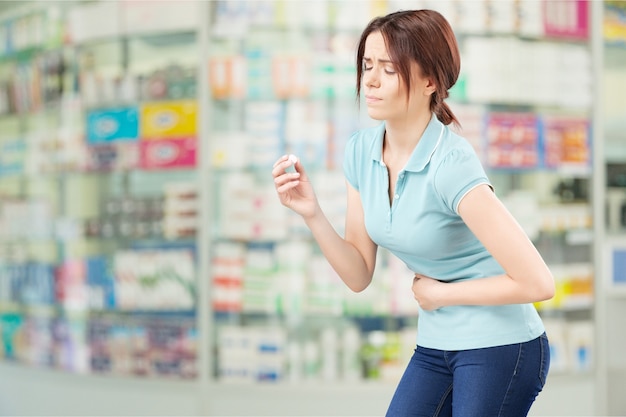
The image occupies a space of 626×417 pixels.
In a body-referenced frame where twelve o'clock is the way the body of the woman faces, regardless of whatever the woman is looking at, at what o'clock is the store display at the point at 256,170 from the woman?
The store display is roughly at 4 o'clock from the woman.

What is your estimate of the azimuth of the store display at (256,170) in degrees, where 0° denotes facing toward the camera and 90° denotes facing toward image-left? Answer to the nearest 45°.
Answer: approximately 0°

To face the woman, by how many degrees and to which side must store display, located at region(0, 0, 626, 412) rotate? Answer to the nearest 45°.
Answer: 0° — it already faces them

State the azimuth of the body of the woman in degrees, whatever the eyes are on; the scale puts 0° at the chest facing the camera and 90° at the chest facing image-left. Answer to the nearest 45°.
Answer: approximately 45°

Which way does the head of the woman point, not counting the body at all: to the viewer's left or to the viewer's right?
to the viewer's left
